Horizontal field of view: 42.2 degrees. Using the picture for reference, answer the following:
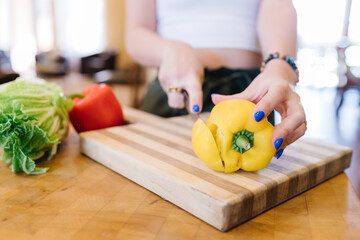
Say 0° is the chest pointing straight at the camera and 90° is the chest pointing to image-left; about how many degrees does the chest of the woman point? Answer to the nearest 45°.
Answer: approximately 0°

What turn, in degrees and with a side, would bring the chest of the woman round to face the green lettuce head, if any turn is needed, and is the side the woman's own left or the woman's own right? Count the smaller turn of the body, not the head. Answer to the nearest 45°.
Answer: approximately 45° to the woman's own right
